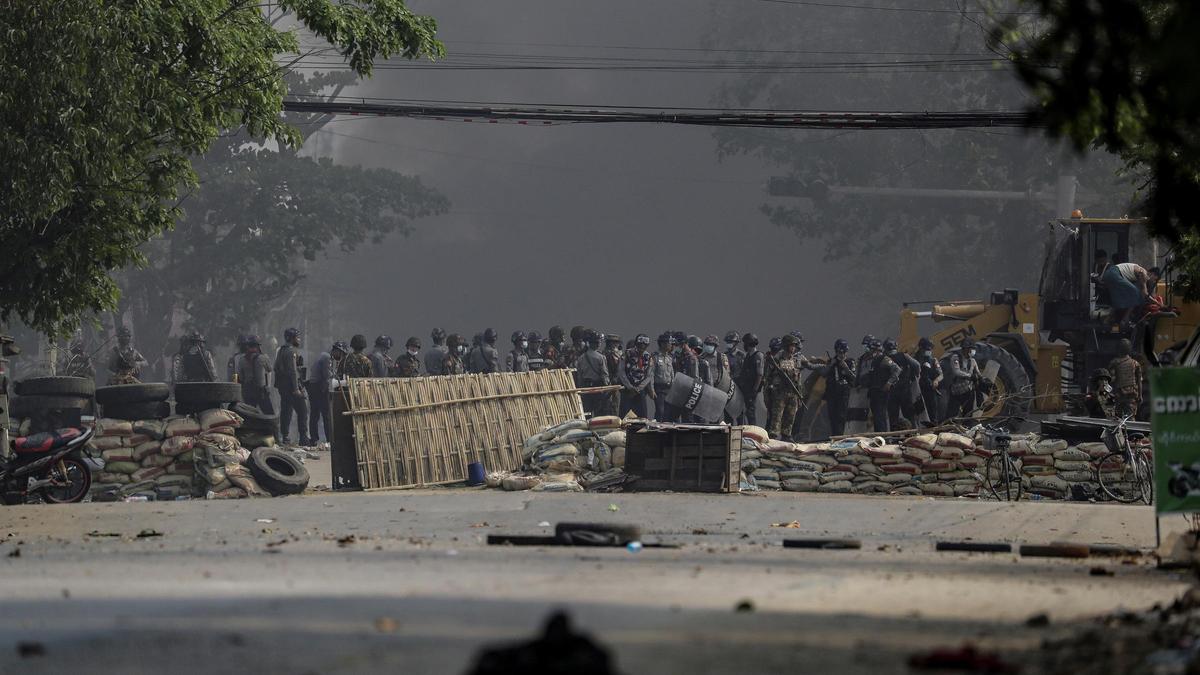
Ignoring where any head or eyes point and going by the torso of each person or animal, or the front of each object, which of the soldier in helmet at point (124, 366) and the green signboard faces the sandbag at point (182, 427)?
the soldier in helmet

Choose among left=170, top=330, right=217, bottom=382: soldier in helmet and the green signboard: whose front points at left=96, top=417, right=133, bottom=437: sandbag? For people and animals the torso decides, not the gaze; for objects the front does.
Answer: the soldier in helmet

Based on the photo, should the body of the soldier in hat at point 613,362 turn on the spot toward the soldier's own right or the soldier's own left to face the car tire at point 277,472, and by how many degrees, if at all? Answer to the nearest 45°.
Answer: approximately 45° to the soldier's own right

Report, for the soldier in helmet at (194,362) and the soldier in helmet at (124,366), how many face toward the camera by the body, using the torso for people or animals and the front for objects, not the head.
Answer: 2

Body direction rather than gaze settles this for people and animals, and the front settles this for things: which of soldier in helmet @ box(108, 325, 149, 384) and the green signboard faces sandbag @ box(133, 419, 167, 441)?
the soldier in helmet

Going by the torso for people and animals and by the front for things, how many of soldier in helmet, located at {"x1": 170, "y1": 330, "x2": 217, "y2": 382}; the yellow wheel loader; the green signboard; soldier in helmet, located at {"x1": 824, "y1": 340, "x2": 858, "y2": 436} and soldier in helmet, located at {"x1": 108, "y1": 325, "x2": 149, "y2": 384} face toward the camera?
4

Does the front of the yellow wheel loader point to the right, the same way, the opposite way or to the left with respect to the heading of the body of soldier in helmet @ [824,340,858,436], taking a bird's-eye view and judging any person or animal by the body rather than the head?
to the right

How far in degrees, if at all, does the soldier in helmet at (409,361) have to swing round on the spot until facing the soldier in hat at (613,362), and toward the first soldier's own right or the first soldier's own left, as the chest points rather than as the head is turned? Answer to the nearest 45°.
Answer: approximately 90° to the first soldier's own left
